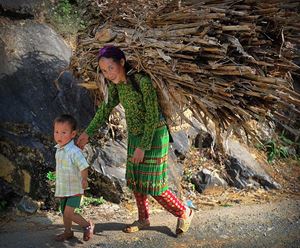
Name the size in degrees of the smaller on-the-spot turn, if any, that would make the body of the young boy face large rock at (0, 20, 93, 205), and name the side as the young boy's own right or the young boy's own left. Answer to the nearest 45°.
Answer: approximately 135° to the young boy's own right

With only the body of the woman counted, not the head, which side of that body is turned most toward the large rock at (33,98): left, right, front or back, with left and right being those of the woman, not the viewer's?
right

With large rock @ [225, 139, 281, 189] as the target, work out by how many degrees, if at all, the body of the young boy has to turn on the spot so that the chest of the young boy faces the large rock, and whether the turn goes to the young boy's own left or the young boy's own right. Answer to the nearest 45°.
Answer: approximately 180°

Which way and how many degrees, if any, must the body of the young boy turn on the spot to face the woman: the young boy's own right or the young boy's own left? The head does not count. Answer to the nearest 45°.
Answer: approximately 135° to the young boy's own left

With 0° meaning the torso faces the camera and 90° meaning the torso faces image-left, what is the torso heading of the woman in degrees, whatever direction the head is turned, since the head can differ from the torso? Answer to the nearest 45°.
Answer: approximately 45°

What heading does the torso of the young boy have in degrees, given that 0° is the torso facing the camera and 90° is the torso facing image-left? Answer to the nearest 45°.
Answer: approximately 45°
